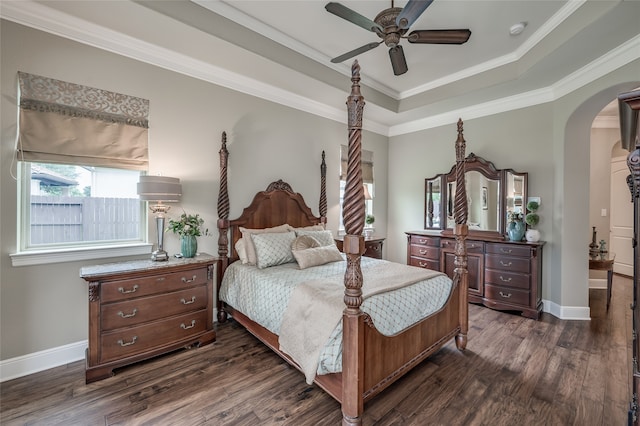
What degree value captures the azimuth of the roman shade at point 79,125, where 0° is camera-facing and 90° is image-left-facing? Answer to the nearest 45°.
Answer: approximately 315°

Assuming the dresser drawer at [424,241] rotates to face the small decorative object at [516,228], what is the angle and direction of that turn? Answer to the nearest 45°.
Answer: approximately 135° to its left

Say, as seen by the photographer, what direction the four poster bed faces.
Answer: facing the viewer and to the right of the viewer

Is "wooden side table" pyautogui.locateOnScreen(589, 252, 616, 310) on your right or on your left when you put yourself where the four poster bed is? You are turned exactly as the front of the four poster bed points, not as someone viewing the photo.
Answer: on your left

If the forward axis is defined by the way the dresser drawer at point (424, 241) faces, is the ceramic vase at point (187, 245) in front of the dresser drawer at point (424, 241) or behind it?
in front

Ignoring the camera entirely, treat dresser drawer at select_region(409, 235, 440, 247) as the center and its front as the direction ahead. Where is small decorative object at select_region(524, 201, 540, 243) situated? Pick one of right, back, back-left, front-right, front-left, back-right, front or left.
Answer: back-left

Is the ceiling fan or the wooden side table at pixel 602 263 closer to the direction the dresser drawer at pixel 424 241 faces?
the ceiling fan

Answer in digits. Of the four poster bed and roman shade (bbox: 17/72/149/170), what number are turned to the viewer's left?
0

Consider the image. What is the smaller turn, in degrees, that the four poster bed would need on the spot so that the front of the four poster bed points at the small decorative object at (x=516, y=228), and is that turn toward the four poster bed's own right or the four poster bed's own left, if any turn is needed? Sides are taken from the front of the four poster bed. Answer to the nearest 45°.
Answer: approximately 90° to the four poster bed's own left

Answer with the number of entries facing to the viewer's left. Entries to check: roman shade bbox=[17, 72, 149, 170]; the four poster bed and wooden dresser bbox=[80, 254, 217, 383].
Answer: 0

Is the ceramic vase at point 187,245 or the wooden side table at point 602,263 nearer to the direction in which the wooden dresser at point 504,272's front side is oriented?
the ceramic vase

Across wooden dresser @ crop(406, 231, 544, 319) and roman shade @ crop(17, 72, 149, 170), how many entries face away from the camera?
0

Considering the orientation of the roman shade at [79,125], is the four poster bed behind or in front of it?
in front

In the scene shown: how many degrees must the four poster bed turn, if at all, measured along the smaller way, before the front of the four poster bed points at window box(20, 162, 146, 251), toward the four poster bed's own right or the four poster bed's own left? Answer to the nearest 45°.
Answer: approximately 135° to the four poster bed's own right
